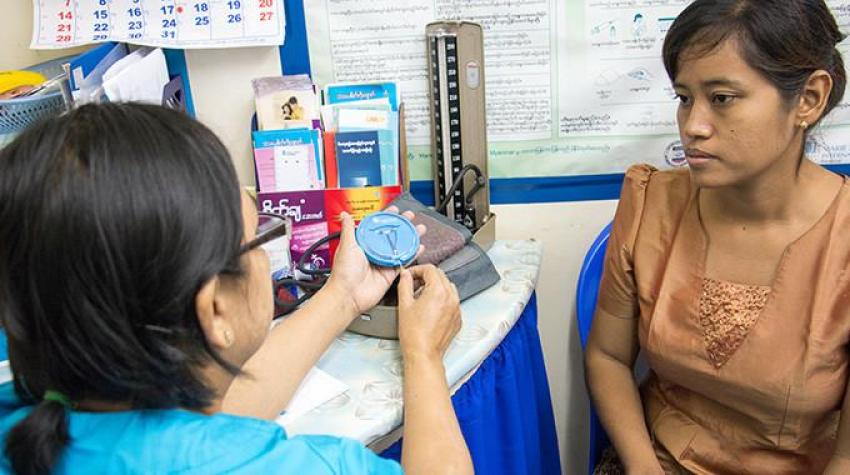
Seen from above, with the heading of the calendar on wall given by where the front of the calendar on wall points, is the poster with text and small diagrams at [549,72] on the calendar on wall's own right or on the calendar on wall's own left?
on the calendar on wall's own left

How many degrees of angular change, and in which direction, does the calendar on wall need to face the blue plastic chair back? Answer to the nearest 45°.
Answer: approximately 45° to its left

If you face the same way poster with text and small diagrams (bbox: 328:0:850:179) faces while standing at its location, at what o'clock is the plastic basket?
The plastic basket is roughly at 2 o'clock from the poster with text and small diagrams.

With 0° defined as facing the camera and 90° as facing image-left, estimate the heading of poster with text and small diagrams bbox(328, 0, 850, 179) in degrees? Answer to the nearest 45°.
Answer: approximately 0°

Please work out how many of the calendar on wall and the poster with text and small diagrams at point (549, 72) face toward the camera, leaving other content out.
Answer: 2
